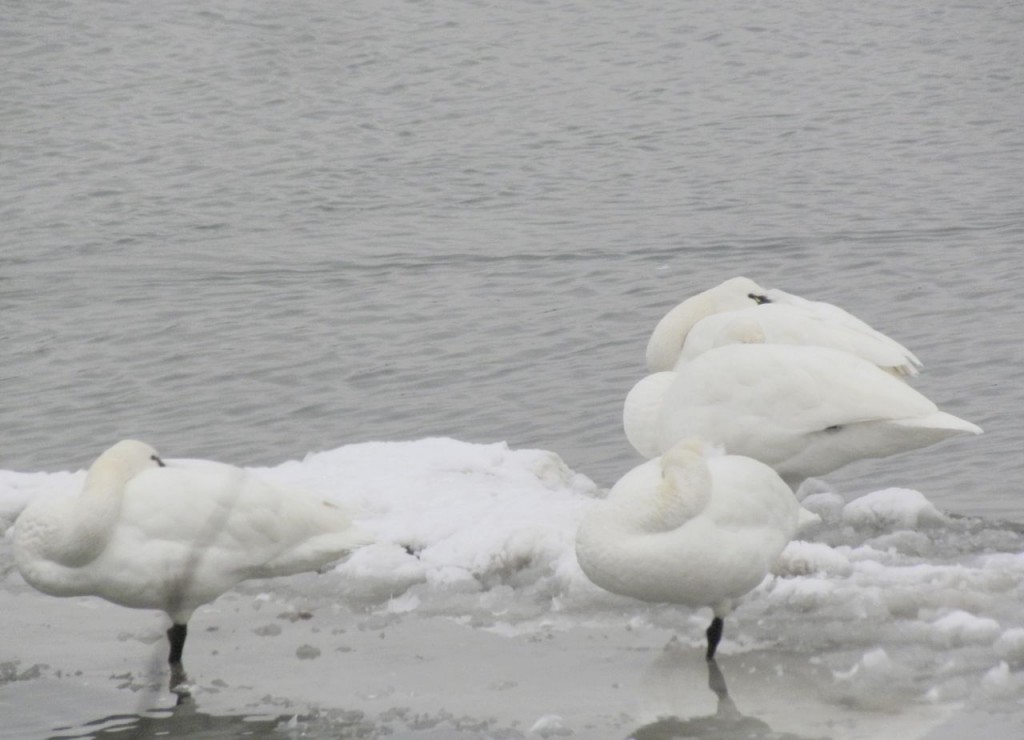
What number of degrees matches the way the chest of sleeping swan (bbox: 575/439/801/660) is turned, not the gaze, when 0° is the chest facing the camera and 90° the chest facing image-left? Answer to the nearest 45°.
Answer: approximately 45°

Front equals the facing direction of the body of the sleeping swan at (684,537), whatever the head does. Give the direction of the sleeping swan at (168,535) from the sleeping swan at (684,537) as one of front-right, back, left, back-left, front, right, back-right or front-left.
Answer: front-right

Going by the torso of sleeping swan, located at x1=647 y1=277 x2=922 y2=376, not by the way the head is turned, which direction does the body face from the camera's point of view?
to the viewer's left

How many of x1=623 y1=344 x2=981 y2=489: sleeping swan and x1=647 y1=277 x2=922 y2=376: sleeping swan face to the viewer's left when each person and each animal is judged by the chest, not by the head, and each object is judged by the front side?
2

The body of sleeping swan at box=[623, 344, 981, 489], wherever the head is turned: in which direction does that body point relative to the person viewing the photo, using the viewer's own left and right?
facing to the left of the viewer

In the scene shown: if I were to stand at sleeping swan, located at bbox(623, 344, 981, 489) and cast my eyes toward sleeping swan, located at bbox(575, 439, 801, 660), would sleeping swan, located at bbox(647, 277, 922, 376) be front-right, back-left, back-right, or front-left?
back-right

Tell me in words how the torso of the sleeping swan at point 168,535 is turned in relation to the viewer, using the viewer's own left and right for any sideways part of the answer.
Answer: facing to the left of the viewer

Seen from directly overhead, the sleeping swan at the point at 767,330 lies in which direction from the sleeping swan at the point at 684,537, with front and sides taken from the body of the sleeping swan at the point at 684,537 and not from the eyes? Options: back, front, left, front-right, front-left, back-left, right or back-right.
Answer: back-right

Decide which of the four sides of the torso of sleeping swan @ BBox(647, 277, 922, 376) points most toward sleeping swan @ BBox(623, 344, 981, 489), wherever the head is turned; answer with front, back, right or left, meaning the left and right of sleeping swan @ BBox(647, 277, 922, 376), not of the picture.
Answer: left
